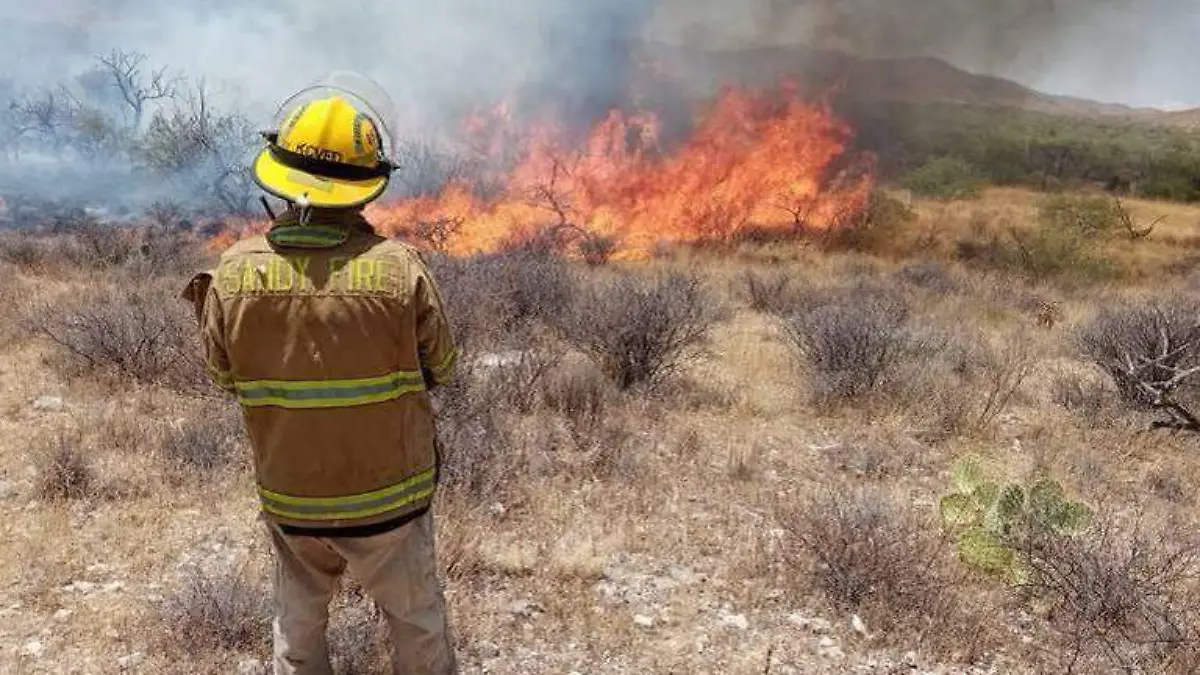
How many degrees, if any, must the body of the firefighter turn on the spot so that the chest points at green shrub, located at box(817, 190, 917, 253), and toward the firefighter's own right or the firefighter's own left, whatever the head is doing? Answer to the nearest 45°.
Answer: approximately 45° to the firefighter's own right

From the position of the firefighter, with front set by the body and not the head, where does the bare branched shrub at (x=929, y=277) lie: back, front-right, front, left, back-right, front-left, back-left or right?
front-right

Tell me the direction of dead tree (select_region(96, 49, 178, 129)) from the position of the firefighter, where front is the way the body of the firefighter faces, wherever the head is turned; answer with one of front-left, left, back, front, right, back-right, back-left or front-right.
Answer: front

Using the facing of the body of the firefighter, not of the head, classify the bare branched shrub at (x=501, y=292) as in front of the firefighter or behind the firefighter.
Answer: in front

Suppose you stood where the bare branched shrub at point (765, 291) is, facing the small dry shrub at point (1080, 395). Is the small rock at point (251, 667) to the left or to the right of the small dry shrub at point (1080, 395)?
right

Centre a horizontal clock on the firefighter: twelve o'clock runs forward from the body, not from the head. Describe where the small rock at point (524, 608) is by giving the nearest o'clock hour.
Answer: The small rock is roughly at 1 o'clock from the firefighter.

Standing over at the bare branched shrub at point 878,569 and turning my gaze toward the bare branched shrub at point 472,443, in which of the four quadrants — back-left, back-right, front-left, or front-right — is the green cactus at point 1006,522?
back-right

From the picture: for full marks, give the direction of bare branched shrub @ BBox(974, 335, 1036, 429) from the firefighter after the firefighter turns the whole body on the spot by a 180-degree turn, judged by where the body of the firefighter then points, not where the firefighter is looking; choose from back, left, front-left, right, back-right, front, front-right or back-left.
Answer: back-left

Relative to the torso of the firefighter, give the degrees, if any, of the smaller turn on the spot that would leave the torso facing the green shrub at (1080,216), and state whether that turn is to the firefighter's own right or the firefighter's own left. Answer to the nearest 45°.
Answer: approximately 45° to the firefighter's own right

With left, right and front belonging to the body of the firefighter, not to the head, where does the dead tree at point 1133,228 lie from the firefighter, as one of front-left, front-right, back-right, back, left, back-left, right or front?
front-right

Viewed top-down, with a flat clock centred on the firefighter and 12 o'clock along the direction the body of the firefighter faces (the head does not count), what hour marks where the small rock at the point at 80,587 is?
The small rock is roughly at 11 o'clock from the firefighter.

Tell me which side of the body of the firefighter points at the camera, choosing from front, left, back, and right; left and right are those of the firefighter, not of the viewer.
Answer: back

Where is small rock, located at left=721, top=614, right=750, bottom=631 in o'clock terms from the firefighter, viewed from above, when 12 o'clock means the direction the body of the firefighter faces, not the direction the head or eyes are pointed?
The small rock is roughly at 2 o'clock from the firefighter.

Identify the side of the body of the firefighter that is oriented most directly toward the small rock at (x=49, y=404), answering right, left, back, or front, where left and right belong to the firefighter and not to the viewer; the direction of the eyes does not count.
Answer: front

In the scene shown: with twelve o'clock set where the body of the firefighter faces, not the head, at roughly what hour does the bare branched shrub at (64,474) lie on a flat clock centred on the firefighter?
The bare branched shrub is roughly at 11 o'clock from the firefighter.

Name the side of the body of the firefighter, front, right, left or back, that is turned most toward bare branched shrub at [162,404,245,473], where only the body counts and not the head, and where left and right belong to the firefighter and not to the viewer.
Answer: front

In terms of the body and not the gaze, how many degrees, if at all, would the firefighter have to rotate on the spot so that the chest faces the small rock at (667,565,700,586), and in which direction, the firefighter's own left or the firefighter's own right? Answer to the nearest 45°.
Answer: approximately 45° to the firefighter's own right

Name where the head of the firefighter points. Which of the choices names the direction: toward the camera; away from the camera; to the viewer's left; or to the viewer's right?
away from the camera
